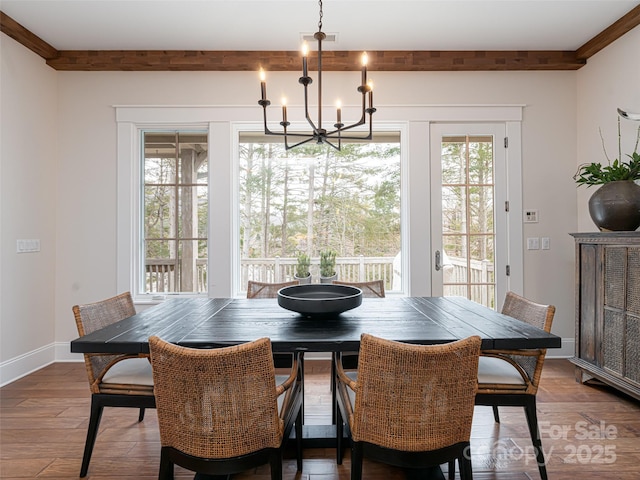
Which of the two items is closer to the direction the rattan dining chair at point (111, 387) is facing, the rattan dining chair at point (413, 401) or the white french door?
the rattan dining chair

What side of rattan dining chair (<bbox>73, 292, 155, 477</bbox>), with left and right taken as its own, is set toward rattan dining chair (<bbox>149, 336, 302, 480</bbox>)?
front

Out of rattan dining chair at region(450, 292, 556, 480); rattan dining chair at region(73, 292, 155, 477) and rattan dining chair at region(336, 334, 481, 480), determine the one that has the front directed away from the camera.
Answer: rattan dining chair at region(336, 334, 481, 480)

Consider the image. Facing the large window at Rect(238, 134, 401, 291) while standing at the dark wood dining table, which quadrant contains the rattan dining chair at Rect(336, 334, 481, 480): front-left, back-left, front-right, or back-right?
back-right

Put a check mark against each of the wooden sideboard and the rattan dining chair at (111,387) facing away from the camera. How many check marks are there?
0

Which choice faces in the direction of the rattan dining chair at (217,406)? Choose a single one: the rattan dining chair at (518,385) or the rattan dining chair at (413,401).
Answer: the rattan dining chair at (518,385)

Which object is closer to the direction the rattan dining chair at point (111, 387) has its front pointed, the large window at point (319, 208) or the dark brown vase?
the dark brown vase

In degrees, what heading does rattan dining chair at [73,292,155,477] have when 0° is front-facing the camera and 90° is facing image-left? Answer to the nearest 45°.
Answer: approximately 315°

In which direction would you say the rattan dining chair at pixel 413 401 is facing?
away from the camera

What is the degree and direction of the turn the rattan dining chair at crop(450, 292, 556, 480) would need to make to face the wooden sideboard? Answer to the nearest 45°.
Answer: approximately 180°

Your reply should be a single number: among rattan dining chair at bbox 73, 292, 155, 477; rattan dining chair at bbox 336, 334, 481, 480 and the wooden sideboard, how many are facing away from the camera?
1

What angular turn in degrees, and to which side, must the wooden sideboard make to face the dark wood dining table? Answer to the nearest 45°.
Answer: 0° — it already faces it

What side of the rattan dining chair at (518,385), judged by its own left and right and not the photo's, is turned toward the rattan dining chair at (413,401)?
front

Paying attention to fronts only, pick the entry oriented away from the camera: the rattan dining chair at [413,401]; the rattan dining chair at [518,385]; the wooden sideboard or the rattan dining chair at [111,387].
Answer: the rattan dining chair at [413,401]

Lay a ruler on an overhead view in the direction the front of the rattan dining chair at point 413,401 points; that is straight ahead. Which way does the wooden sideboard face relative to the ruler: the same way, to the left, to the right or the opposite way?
to the left
